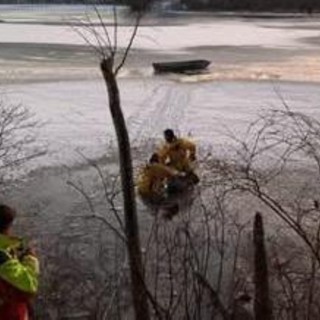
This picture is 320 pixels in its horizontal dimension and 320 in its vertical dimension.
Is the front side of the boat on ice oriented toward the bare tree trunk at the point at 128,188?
no

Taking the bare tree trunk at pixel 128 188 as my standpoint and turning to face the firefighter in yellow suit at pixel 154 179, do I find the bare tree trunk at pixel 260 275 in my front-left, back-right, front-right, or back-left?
back-right

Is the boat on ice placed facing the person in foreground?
no

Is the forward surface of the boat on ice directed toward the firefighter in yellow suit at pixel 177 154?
no
